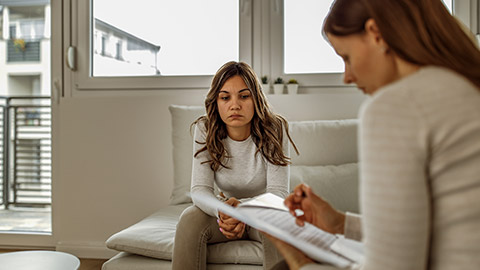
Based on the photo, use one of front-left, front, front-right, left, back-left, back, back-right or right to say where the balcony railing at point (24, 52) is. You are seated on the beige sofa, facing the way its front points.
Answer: back-right

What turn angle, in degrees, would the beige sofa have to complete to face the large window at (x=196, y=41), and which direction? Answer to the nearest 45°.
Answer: approximately 180°

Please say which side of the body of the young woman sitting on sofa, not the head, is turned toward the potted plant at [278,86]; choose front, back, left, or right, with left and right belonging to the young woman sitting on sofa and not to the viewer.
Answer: back

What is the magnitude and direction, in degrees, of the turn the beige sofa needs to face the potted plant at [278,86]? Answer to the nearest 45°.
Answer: approximately 135° to its left

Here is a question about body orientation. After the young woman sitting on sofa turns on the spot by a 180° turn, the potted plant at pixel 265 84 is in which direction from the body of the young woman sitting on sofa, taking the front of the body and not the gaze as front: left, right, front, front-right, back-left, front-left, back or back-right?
front

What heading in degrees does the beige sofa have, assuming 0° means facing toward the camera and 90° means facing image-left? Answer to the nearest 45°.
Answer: approximately 0°

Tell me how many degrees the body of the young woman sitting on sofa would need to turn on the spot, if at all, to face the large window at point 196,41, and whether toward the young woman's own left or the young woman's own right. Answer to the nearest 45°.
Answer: approximately 180°

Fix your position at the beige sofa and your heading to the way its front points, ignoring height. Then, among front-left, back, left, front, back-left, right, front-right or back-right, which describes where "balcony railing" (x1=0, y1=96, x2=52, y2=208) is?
back-right

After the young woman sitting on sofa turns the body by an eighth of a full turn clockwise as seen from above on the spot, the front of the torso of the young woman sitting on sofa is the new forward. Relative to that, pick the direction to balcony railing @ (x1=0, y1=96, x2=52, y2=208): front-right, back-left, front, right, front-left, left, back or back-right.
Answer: right
